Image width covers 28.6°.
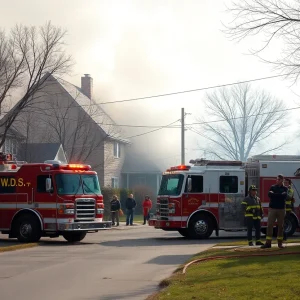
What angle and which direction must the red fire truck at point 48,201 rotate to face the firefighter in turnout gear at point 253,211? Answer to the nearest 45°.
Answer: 0° — it already faces them

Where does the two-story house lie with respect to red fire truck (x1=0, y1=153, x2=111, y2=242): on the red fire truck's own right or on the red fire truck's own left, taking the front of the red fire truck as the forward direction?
on the red fire truck's own left

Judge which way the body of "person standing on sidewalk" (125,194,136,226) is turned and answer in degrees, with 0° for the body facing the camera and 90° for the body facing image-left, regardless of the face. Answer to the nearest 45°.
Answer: approximately 0°

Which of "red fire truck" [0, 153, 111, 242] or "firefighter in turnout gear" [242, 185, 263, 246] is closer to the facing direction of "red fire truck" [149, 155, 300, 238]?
the red fire truck

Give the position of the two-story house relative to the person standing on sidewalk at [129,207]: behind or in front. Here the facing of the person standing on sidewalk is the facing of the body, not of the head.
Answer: behind

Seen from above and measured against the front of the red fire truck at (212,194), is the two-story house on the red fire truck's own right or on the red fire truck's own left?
on the red fire truck's own right

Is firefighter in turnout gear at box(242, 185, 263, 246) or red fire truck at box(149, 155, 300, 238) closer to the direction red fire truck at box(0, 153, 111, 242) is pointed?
the firefighter in turnout gear

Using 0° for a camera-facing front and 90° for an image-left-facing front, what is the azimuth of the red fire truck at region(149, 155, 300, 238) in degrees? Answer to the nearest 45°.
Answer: approximately 45°

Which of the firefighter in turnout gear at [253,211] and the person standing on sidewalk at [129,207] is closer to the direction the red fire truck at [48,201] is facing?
the firefighter in turnout gear

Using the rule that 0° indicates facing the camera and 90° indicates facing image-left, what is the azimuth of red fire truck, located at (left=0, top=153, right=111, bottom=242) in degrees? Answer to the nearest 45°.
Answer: approximately 315°
